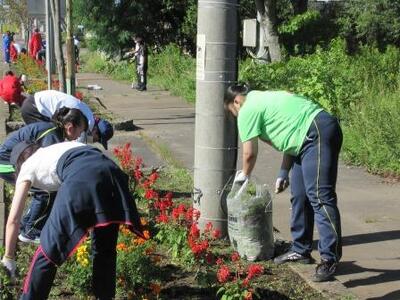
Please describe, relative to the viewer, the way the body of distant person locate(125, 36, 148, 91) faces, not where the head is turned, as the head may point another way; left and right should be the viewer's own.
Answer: facing to the left of the viewer

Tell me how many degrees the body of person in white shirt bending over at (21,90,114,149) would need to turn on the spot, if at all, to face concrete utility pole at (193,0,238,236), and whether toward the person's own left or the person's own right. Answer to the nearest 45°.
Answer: approximately 45° to the person's own right

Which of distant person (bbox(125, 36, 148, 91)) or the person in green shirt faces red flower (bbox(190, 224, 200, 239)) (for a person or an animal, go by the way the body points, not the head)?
the person in green shirt

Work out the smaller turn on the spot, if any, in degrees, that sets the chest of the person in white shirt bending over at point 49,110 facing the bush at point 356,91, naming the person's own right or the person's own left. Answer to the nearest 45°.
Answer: approximately 45° to the person's own left

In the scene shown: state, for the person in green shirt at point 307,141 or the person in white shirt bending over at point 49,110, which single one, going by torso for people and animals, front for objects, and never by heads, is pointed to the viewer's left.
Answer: the person in green shirt

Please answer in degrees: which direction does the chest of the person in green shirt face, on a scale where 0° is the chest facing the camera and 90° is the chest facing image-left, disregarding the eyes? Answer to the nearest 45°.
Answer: approximately 90°

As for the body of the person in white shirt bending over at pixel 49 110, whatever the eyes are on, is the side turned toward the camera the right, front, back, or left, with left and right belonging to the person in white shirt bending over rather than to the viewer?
right

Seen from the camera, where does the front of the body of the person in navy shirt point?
to the viewer's right

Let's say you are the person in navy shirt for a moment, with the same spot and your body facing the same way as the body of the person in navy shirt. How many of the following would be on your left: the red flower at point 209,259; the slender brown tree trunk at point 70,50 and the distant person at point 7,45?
2
